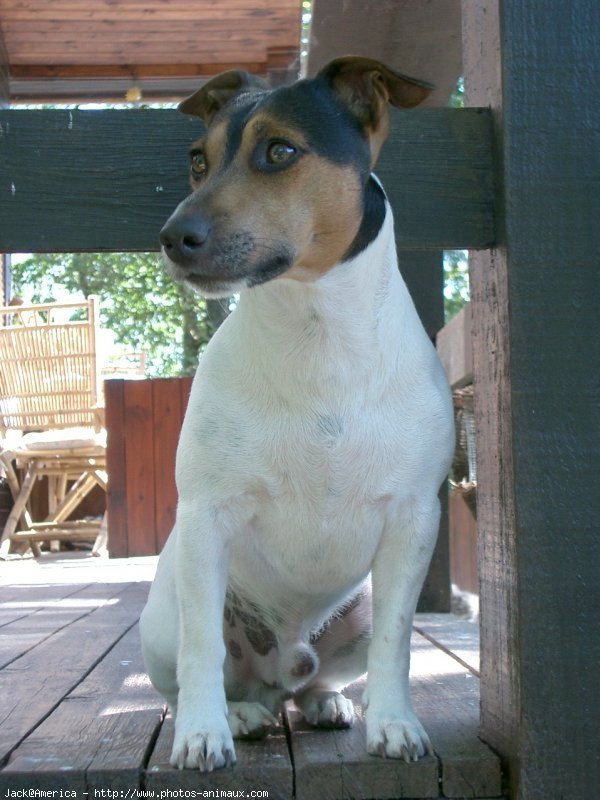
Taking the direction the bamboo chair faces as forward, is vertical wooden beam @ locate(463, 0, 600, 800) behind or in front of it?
in front

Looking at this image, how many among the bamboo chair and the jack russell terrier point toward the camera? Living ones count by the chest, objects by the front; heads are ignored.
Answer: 2

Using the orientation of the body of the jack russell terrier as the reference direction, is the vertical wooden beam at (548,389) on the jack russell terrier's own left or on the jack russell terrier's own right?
on the jack russell terrier's own left

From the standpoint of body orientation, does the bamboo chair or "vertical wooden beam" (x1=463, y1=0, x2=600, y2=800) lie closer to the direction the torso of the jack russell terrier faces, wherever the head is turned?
the vertical wooden beam

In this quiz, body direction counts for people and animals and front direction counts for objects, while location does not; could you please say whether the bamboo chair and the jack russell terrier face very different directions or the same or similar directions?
same or similar directions

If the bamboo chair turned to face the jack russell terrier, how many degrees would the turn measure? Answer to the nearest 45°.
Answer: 0° — it already faces it

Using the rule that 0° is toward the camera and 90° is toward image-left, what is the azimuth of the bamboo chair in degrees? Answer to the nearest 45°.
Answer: approximately 0°

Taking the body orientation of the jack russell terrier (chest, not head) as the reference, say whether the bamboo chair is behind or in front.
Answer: behind

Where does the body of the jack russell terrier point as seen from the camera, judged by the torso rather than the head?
toward the camera
